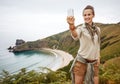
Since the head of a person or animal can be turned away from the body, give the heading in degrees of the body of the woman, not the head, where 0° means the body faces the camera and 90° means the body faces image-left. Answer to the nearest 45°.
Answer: approximately 315°
